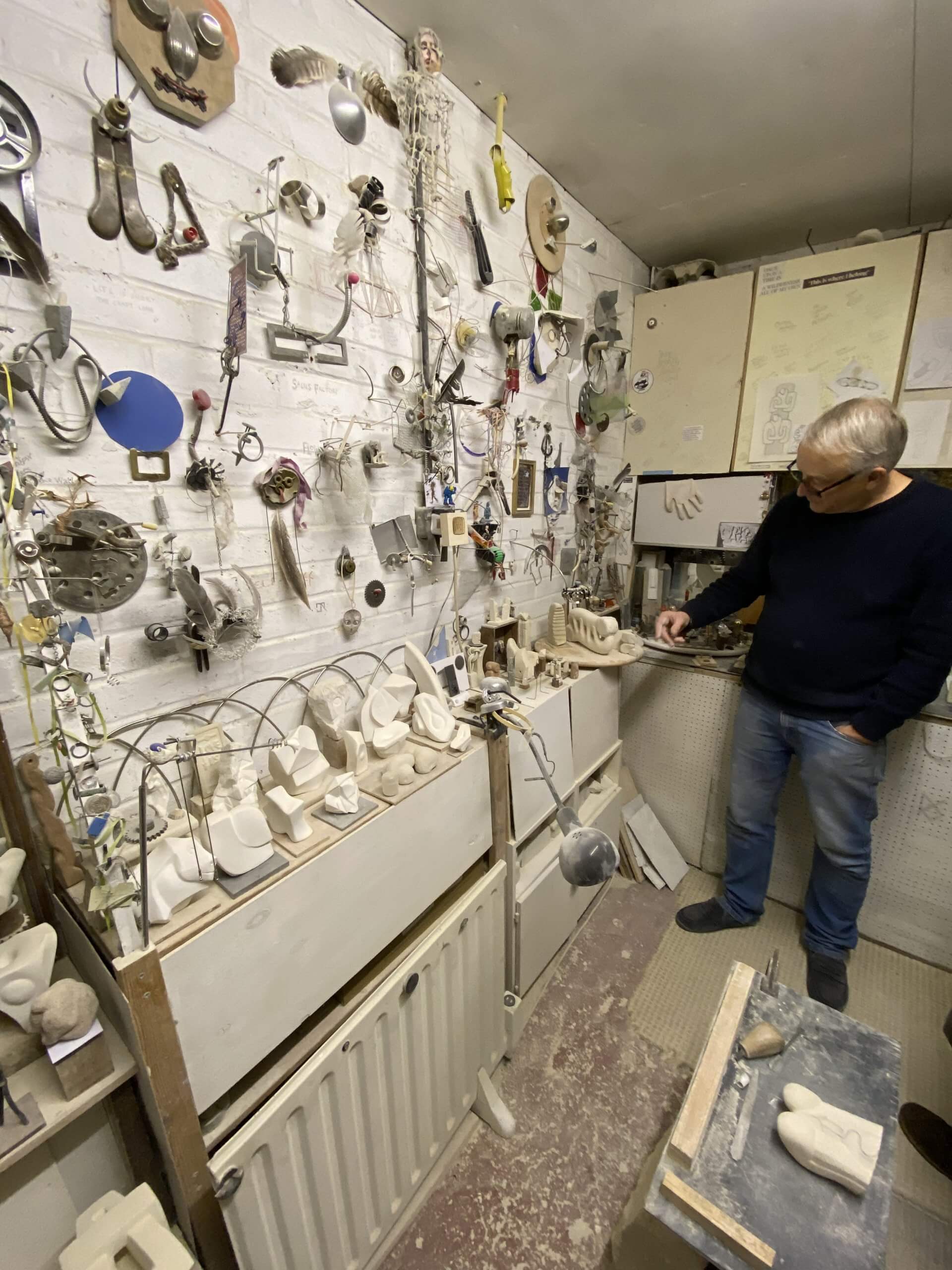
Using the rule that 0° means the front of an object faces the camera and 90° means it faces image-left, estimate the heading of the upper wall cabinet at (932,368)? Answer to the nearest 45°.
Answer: approximately 0°

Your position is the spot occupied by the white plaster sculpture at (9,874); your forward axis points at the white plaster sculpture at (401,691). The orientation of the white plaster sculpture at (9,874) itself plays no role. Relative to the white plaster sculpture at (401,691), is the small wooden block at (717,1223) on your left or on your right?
right

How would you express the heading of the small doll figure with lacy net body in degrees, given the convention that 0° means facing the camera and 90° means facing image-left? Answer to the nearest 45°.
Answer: approximately 315°

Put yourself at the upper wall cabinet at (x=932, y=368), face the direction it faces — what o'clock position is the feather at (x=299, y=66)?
The feather is roughly at 1 o'clock from the upper wall cabinet.

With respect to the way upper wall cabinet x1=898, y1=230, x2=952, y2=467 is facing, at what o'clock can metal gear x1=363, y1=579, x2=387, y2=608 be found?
The metal gear is roughly at 1 o'clock from the upper wall cabinet.

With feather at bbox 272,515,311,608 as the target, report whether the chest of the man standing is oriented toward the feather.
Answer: yes

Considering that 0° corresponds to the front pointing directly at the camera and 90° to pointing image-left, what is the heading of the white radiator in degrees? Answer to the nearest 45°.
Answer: approximately 315°
